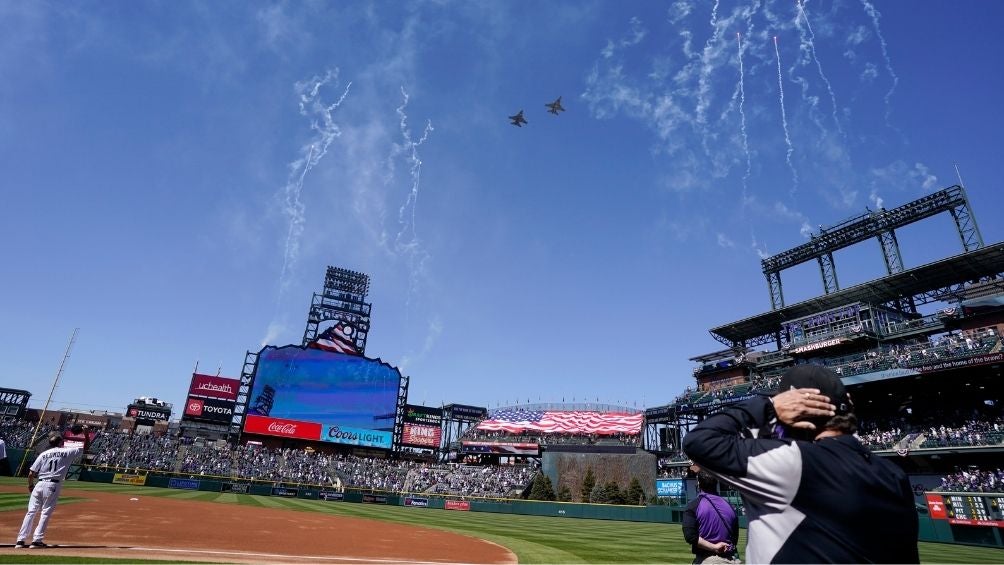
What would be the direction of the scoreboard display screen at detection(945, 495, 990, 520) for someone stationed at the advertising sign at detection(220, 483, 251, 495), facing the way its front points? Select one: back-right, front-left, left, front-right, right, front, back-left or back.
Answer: front-left

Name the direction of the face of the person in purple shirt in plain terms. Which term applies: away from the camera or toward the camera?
away from the camera

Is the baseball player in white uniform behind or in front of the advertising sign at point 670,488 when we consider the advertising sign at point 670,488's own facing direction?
in front

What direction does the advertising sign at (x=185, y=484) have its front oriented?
toward the camera

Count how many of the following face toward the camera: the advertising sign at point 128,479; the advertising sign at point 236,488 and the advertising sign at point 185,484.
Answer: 3

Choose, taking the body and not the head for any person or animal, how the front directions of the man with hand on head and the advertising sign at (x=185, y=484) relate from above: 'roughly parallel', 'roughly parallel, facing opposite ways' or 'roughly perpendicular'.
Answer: roughly parallel, facing opposite ways

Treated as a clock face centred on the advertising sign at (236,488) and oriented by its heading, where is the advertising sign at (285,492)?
the advertising sign at (285,492) is roughly at 9 o'clock from the advertising sign at (236,488).

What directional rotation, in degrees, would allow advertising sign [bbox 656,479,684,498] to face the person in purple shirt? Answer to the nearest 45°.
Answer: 0° — it already faces them

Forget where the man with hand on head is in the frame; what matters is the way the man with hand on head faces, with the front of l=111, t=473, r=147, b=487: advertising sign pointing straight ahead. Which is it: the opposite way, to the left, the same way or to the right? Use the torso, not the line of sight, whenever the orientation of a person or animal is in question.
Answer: the opposite way

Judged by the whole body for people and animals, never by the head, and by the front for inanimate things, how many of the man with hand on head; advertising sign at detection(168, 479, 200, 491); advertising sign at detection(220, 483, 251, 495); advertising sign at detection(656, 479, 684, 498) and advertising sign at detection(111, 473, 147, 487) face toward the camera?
4

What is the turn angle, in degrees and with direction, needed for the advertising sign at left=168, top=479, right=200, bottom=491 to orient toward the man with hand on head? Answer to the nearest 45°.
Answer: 0° — it already faces them

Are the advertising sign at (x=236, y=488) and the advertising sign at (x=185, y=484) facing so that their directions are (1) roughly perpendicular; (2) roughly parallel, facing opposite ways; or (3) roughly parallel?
roughly parallel

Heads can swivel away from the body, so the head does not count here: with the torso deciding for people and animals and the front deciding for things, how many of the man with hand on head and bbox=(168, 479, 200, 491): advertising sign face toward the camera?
1

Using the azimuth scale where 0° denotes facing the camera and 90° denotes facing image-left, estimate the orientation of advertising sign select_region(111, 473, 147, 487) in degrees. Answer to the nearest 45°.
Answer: approximately 0°

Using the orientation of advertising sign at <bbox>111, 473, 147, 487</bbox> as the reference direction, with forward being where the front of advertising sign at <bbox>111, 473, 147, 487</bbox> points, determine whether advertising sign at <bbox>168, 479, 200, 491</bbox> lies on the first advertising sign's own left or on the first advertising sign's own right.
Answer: on the first advertising sign's own left

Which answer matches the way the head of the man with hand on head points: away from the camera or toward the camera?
away from the camera

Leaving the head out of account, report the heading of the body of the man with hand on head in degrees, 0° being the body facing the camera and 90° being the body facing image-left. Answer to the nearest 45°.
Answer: approximately 135°

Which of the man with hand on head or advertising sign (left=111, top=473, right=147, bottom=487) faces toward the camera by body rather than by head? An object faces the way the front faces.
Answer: the advertising sign

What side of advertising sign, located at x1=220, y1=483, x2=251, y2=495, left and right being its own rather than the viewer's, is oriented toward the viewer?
front
